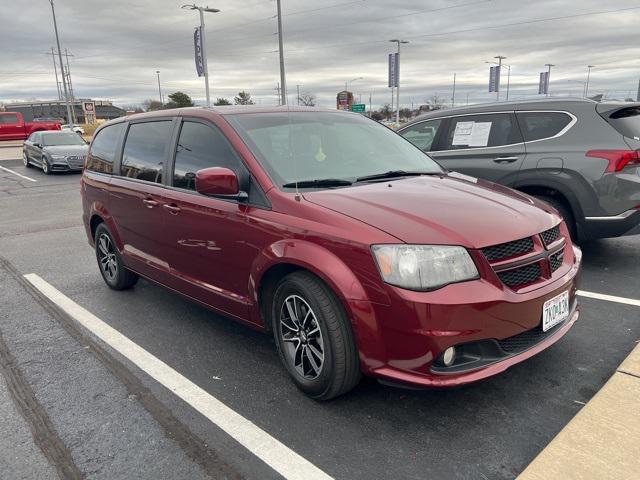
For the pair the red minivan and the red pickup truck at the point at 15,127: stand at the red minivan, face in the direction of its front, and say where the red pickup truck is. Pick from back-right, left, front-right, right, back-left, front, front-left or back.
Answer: back

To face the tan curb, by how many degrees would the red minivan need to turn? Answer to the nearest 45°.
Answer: approximately 45° to its left

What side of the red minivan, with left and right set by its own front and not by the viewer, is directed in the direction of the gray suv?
left

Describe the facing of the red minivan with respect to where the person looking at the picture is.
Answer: facing the viewer and to the right of the viewer

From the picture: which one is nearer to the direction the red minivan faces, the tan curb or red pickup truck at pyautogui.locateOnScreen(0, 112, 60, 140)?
the tan curb
